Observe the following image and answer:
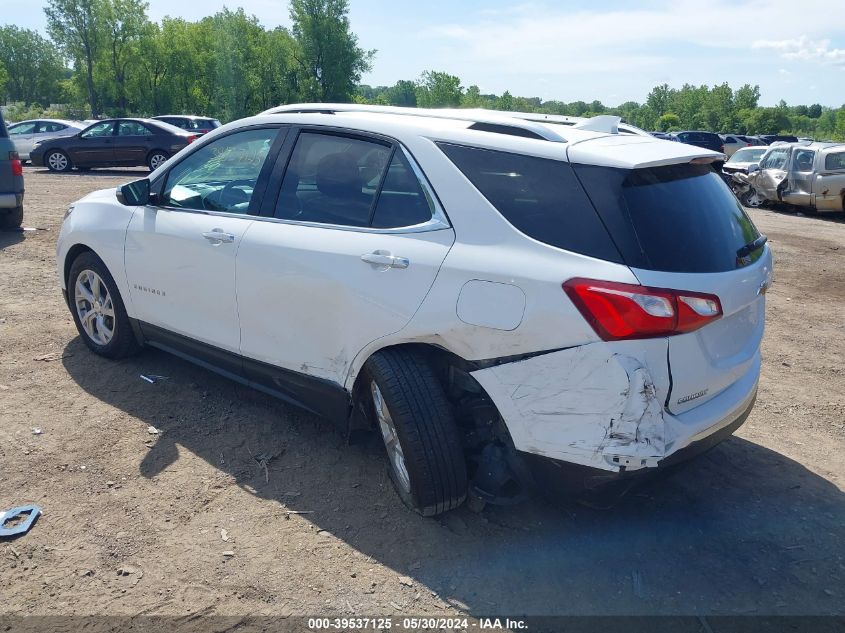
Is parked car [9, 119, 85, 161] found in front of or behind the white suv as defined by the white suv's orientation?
in front

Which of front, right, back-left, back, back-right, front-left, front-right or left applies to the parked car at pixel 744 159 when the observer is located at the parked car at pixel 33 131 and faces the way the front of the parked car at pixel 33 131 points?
back-left

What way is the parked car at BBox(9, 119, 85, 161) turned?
to the viewer's left

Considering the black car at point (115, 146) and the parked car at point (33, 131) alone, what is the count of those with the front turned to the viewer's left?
2

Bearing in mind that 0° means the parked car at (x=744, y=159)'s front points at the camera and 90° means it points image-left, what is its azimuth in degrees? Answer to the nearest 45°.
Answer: approximately 45°

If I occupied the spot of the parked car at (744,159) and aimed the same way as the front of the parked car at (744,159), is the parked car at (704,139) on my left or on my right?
on my right

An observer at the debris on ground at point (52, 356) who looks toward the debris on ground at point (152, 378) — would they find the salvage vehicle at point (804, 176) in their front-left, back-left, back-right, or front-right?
front-left

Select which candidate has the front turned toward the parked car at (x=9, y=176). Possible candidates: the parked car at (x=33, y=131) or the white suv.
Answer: the white suv

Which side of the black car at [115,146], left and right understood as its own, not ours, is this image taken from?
left

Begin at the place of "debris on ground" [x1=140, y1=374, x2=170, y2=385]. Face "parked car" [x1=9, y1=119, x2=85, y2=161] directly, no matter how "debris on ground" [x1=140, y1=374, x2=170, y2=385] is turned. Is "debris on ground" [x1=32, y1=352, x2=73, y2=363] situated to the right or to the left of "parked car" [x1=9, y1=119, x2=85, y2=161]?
left

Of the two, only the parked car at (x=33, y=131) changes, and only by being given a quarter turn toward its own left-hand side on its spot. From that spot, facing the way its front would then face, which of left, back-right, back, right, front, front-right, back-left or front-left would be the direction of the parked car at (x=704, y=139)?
left

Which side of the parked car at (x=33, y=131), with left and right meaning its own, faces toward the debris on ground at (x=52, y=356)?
left

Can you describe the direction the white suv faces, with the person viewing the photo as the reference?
facing away from the viewer and to the left of the viewer

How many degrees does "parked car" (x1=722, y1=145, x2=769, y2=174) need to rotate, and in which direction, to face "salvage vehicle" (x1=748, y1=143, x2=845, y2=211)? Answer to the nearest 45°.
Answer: approximately 90° to its left
